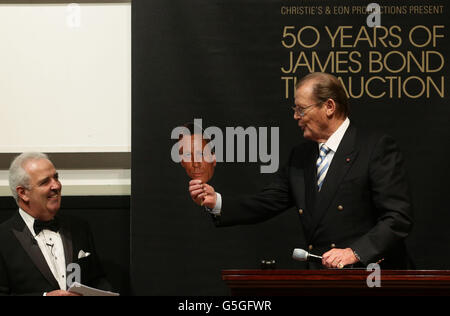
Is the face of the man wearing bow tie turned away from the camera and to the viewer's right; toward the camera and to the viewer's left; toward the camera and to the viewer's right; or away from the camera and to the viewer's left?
toward the camera and to the viewer's right

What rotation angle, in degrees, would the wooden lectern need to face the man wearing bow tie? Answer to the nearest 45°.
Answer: approximately 135° to its right

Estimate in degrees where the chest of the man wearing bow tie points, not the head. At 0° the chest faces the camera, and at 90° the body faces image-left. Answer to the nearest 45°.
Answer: approximately 315°

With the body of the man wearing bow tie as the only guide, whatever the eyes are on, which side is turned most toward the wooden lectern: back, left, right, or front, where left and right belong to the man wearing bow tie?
front
